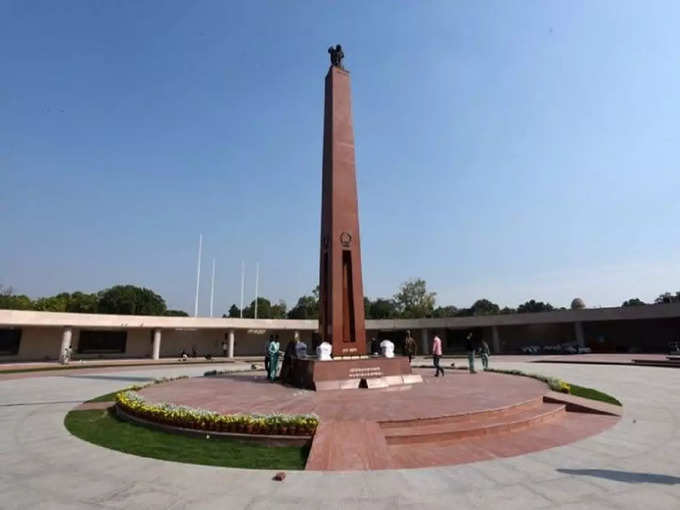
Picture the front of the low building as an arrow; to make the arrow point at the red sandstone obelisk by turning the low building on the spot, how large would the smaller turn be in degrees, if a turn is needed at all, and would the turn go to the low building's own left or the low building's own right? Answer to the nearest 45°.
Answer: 0° — it already faces it

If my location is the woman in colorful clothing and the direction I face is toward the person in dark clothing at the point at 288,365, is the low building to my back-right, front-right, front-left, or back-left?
back-left

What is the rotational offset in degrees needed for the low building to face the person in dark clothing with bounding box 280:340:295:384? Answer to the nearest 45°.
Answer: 0° — it already faces them

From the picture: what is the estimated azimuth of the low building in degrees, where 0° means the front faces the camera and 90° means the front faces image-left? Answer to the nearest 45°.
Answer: approximately 0°

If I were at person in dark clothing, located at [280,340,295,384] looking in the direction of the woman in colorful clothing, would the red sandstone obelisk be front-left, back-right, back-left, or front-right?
back-right

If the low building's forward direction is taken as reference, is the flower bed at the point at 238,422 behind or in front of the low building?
in front

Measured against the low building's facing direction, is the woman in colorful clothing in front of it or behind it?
in front
